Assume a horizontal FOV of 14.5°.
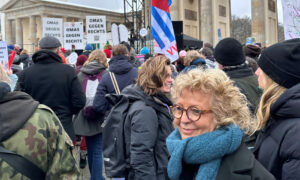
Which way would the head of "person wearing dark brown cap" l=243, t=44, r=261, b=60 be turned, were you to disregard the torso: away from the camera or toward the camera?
away from the camera

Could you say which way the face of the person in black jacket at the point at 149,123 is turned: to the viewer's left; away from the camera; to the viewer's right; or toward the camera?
to the viewer's right

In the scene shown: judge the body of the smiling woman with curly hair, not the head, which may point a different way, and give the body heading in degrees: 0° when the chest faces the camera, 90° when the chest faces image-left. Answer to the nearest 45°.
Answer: approximately 45°

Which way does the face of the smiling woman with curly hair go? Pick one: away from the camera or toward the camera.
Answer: toward the camera

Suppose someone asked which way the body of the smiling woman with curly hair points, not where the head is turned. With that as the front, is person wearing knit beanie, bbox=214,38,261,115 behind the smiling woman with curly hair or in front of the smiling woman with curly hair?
behind

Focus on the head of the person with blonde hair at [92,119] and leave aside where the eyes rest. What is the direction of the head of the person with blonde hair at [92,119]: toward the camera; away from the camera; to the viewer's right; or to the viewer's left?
away from the camera

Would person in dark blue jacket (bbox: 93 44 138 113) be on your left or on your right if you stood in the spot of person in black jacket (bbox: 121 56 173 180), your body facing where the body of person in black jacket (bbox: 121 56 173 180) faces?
on your left

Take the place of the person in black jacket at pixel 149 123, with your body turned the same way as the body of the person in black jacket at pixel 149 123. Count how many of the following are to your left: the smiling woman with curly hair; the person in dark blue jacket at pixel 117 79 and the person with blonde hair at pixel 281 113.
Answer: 1
